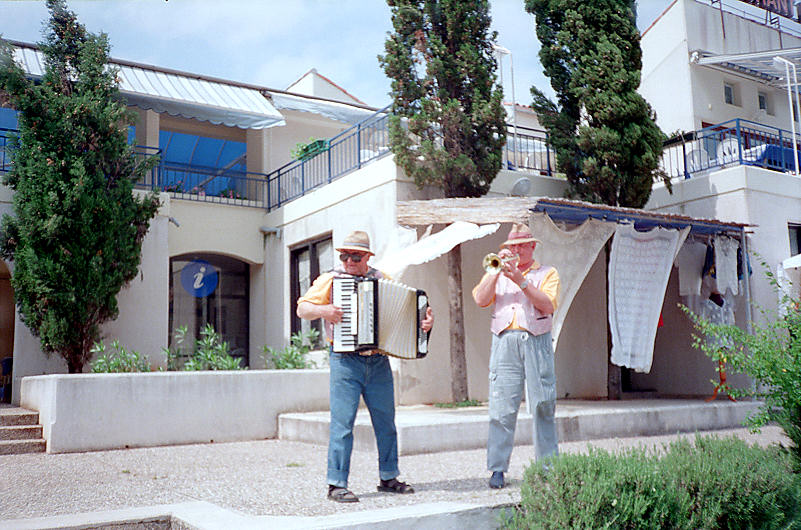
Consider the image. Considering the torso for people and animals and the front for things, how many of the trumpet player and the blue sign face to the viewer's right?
0

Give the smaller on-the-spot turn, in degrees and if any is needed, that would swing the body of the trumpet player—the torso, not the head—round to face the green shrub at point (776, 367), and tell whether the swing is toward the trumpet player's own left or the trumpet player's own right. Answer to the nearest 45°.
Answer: approximately 135° to the trumpet player's own left

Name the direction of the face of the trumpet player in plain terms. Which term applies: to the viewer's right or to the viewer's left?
to the viewer's left

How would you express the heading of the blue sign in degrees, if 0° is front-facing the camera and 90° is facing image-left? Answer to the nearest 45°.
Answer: approximately 0°

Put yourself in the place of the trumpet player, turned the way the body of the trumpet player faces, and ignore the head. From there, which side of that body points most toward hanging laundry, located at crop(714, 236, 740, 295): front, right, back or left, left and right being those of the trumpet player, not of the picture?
back

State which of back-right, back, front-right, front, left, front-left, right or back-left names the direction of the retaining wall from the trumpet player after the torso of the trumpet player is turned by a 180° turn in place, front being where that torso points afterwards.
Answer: left

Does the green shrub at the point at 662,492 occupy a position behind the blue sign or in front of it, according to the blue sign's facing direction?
in front

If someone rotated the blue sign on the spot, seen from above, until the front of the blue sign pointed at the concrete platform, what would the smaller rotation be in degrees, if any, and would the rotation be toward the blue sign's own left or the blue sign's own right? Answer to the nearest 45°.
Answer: approximately 45° to the blue sign's own left

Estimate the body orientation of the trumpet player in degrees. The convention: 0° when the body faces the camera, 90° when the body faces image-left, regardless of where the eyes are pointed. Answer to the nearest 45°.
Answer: approximately 45°

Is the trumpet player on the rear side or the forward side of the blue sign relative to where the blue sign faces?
on the forward side
